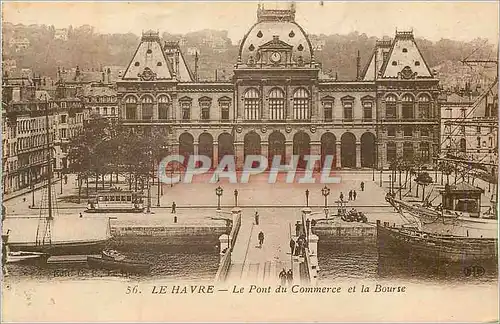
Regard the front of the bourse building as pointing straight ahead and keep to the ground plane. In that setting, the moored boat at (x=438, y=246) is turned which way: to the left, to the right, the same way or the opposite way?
to the right

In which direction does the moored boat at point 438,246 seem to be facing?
to the viewer's left

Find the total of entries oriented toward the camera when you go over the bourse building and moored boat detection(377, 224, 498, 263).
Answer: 1

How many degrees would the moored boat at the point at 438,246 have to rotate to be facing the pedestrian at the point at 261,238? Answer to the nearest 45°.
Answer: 0° — it already faces them

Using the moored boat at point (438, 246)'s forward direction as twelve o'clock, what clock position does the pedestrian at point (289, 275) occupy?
The pedestrian is roughly at 11 o'clock from the moored boat.
